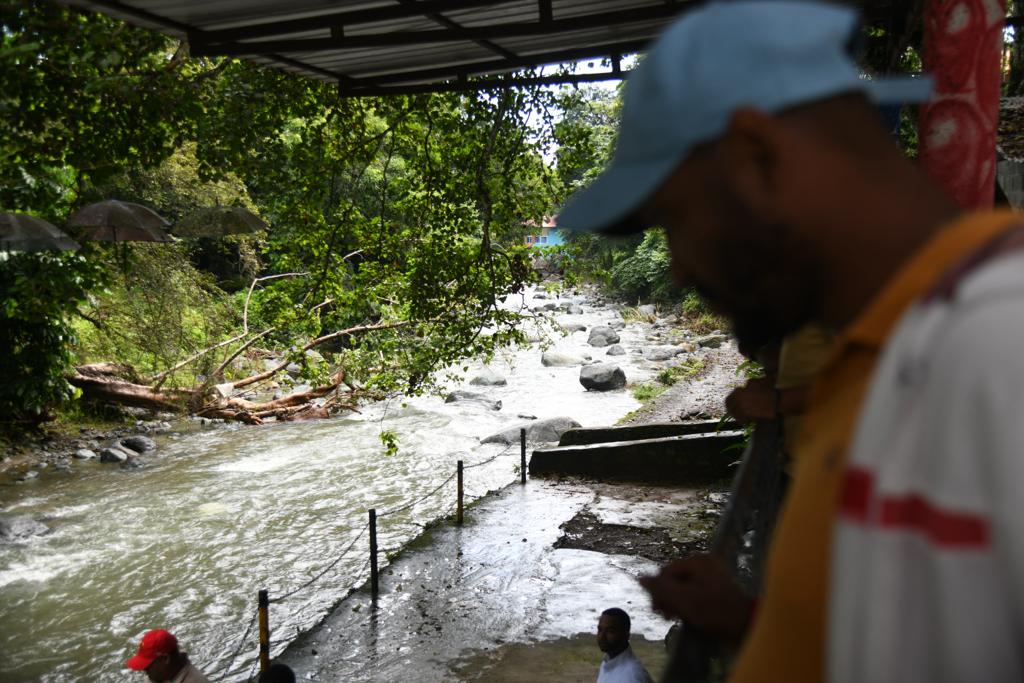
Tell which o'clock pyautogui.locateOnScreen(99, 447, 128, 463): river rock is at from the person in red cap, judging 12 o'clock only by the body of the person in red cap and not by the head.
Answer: The river rock is roughly at 3 o'clock from the person in red cap.

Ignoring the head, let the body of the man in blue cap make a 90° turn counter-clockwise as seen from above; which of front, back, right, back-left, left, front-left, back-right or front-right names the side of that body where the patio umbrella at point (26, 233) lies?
back-right

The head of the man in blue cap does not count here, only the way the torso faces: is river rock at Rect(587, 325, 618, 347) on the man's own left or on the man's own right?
on the man's own right

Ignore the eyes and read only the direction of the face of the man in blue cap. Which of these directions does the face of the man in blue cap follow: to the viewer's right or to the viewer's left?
to the viewer's left

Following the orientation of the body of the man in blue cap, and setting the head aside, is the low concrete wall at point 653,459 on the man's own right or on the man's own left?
on the man's own right

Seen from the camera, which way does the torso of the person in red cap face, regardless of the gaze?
to the viewer's left

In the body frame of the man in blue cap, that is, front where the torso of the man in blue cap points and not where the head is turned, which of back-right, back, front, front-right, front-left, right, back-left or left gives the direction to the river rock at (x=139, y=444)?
front-right

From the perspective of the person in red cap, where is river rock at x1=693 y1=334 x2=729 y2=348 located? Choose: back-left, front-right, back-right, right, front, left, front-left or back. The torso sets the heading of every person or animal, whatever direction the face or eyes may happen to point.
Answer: back-right

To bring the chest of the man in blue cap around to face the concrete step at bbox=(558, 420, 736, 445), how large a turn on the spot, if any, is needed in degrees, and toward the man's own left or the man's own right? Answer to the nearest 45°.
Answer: approximately 90° to the man's own right

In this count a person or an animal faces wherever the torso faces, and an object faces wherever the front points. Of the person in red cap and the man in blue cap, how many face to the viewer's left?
2

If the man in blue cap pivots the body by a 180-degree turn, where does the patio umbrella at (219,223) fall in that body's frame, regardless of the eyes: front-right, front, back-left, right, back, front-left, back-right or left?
back-left

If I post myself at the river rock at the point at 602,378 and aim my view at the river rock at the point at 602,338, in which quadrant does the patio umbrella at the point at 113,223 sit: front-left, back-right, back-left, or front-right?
back-left

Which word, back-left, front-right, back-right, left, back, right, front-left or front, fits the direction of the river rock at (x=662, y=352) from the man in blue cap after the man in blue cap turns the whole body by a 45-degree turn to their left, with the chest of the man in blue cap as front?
back-right

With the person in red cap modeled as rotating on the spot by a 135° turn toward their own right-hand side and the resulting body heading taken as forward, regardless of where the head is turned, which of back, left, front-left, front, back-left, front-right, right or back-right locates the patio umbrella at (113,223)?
front-left

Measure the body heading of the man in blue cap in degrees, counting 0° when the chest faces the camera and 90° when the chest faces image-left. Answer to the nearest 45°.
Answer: approximately 90°

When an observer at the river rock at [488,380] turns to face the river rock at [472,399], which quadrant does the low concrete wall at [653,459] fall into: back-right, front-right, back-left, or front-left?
front-left
